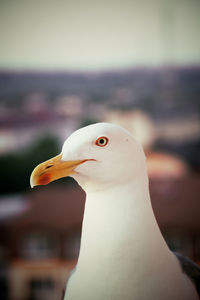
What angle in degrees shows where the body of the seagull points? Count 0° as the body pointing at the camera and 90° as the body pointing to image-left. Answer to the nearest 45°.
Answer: approximately 45°

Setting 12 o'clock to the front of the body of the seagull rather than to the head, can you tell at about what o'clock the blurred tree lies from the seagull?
The blurred tree is roughly at 4 o'clock from the seagull.
